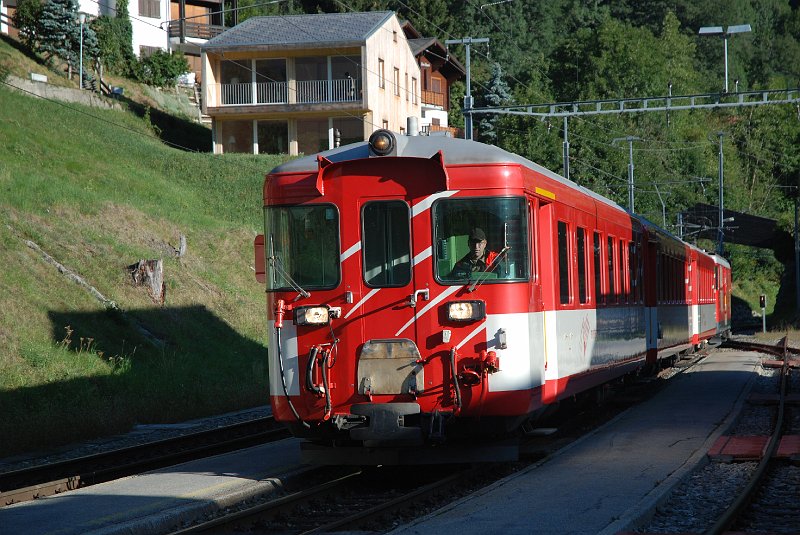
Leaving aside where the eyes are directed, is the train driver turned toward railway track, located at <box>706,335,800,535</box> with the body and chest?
no

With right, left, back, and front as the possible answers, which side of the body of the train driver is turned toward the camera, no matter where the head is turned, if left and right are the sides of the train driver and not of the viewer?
front

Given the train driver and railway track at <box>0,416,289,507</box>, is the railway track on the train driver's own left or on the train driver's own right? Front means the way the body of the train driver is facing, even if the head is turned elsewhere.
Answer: on the train driver's own right

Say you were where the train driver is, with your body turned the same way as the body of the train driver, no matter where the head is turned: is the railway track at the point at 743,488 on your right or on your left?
on your left

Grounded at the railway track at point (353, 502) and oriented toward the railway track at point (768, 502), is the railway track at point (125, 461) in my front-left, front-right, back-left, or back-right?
back-left
